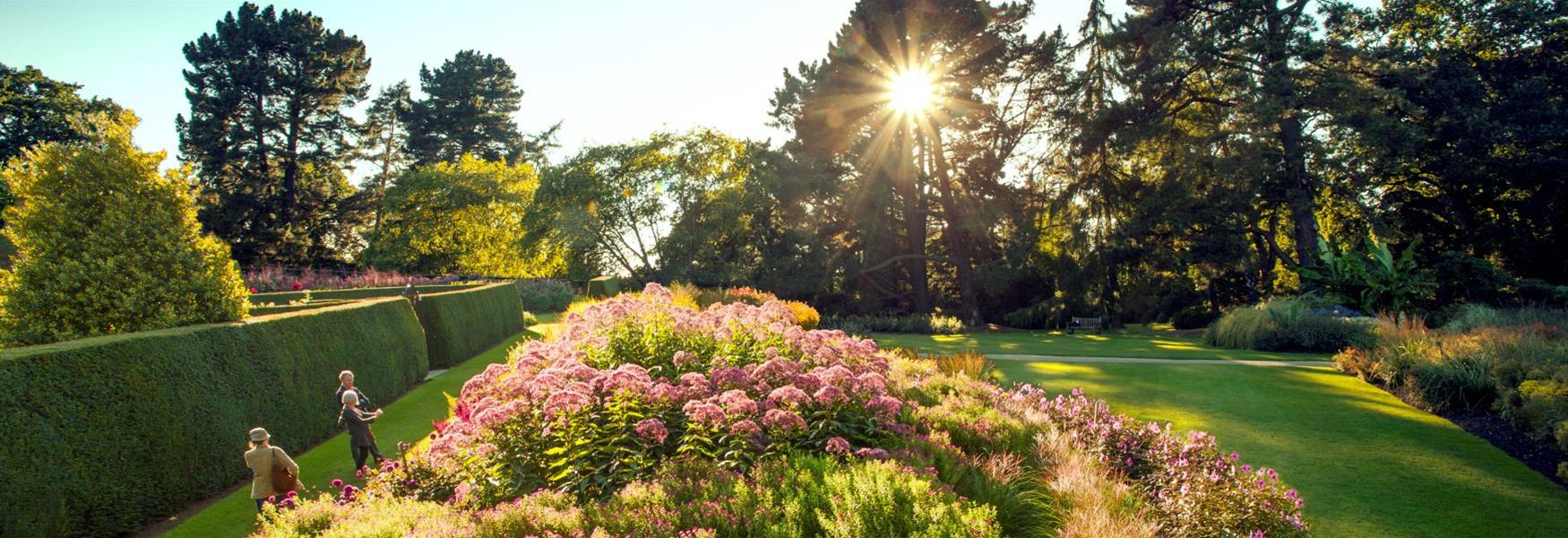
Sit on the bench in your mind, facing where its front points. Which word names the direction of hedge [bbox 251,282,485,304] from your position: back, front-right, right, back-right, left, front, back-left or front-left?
front-right

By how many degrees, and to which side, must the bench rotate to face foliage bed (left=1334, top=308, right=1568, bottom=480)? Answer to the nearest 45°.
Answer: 0° — it already faces it

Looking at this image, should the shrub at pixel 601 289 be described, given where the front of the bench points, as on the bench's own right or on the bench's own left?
on the bench's own right

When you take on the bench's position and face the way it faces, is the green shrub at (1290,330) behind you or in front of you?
in front

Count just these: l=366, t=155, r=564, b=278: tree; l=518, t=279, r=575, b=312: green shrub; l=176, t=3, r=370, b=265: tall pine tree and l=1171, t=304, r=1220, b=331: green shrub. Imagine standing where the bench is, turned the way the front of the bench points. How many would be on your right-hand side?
3

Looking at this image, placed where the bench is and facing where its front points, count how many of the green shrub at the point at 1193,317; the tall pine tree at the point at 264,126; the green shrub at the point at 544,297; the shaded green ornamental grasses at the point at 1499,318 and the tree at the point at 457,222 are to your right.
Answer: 3

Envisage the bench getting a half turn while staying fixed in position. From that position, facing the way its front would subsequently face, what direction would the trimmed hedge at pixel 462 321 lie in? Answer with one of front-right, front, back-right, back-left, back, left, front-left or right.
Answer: back-left

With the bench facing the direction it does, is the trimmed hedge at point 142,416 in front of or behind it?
in front

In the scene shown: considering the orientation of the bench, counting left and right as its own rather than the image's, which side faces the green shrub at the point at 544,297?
right

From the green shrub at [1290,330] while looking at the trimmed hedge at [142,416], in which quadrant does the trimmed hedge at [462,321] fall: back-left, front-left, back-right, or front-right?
front-right

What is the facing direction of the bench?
toward the camera

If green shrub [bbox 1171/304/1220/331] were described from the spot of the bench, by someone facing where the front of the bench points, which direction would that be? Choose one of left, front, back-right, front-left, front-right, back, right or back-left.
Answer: back-left

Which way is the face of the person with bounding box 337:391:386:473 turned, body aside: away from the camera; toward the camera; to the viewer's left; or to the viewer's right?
away from the camera

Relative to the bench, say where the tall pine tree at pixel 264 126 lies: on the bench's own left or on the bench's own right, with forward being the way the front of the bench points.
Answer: on the bench's own right

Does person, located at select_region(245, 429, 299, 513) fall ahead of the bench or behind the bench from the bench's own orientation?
ahead
